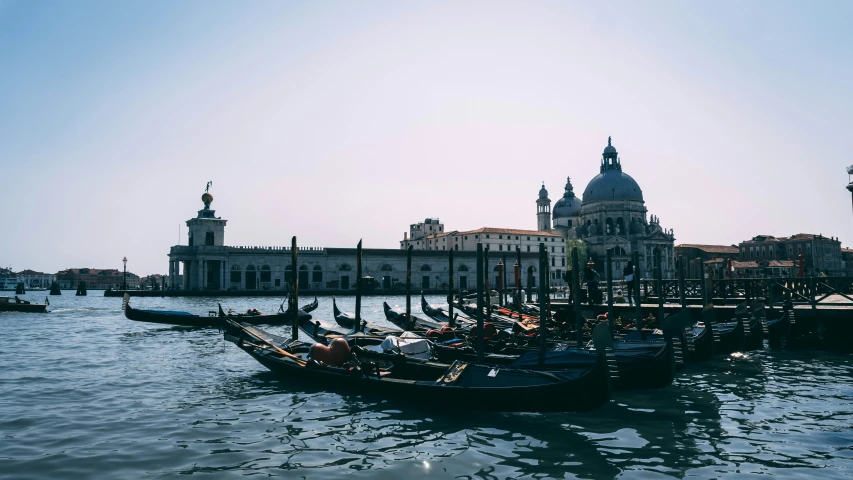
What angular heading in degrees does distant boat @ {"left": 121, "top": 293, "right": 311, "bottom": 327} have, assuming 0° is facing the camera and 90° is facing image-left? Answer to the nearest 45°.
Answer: approximately 90°

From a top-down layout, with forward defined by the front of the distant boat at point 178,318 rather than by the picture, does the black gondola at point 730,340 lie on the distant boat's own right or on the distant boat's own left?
on the distant boat's own left

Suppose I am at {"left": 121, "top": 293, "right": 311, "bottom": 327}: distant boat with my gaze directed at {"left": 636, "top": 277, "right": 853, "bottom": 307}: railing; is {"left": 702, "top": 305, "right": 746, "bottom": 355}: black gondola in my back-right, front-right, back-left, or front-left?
front-right

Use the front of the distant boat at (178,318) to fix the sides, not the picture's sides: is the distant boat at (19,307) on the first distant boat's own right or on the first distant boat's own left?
on the first distant boat's own right

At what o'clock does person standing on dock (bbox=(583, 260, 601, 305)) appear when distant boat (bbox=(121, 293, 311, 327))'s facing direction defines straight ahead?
The person standing on dock is roughly at 7 o'clock from the distant boat.
